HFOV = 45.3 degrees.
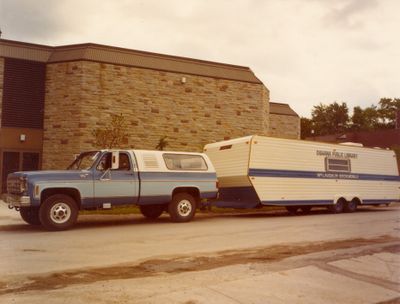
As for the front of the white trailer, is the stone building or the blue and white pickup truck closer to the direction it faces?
the blue and white pickup truck

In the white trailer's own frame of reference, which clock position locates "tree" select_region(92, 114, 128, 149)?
The tree is roughly at 2 o'clock from the white trailer.

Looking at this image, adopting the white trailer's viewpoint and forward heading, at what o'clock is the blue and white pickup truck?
The blue and white pickup truck is roughly at 12 o'clock from the white trailer.

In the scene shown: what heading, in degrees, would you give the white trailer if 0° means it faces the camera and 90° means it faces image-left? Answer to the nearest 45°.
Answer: approximately 45°

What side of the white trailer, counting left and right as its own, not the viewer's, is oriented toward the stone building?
right

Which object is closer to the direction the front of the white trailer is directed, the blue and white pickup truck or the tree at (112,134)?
the blue and white pickup truck
